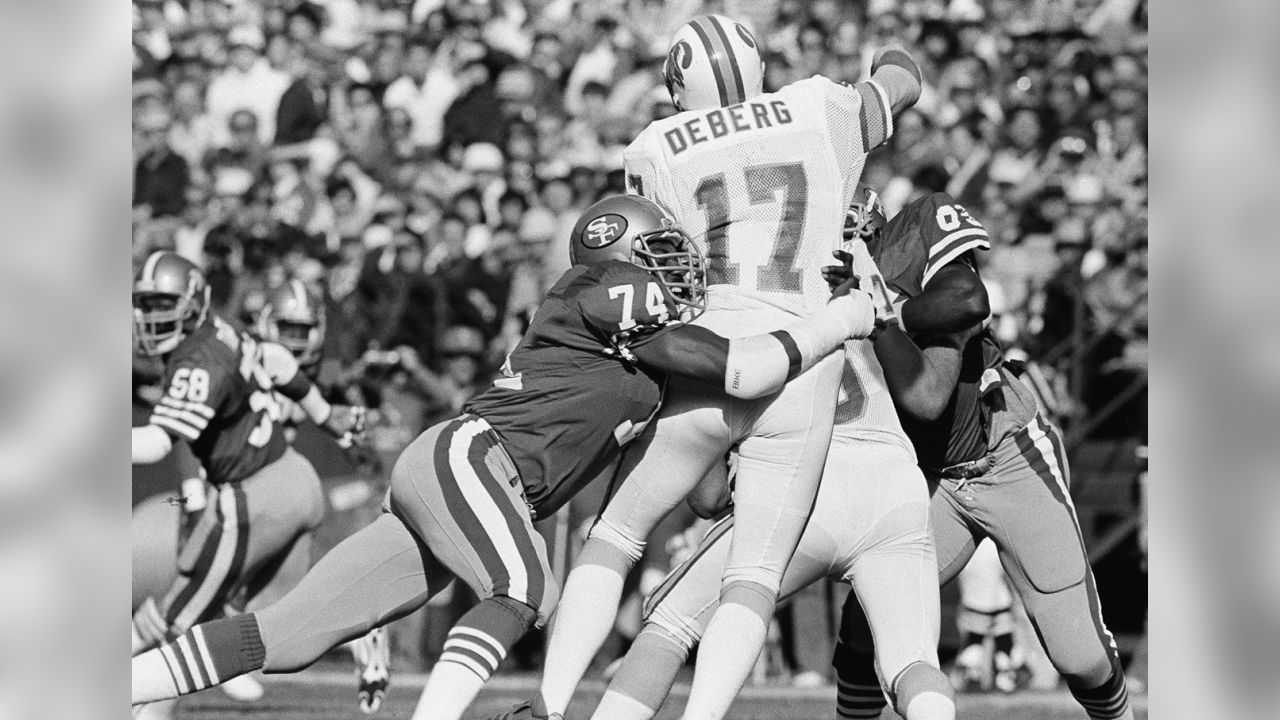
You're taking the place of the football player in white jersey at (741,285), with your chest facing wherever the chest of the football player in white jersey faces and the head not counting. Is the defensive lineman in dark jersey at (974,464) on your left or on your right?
on your right

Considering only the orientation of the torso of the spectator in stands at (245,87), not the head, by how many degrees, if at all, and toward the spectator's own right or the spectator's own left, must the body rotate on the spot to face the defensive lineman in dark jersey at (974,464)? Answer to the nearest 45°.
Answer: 0° — they already face them

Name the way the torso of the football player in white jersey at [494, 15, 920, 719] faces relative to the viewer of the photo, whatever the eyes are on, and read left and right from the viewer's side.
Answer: facing away from the viewer

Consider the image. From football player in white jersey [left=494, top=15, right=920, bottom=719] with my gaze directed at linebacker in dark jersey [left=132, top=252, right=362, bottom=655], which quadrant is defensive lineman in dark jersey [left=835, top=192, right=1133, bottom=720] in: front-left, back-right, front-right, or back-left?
back-right

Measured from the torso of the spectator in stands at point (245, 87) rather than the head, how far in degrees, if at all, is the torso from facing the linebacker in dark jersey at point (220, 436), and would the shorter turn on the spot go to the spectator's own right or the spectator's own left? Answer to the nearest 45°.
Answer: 0° — they already face them

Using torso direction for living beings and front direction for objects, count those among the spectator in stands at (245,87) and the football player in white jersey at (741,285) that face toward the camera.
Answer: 1

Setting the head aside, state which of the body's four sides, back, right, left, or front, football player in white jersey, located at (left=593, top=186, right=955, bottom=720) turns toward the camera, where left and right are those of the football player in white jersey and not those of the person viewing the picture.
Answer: back

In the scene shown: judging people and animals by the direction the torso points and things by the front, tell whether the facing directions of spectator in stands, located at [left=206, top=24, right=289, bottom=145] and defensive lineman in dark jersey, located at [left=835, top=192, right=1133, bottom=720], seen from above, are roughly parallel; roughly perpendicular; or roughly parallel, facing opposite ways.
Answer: roughly perpendicular
